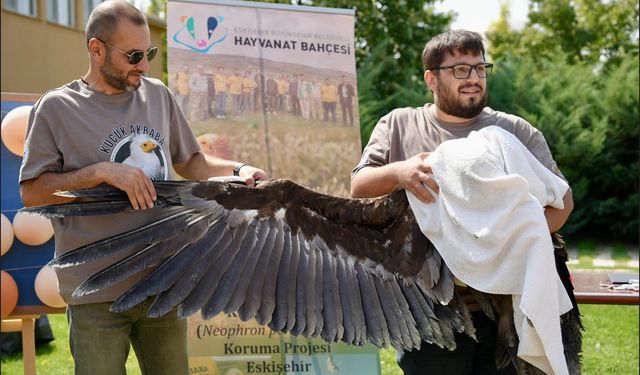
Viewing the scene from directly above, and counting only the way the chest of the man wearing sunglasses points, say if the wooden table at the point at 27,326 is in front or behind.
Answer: behind

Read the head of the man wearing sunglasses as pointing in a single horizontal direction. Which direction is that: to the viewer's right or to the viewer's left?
to the viewer's right

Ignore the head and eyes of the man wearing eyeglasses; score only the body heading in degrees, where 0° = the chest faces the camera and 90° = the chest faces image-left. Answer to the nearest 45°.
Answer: approximately 0°

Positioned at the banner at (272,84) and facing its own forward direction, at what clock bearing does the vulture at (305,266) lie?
The vulture is roughly at 12 o'clock from the banner.

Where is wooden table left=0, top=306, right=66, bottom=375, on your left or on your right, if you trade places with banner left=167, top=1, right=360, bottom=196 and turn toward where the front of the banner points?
on your right

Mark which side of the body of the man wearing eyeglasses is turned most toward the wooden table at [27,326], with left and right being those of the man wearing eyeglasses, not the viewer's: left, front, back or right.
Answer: right

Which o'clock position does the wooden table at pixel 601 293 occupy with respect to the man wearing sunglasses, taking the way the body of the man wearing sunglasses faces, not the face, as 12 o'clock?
The wooden table is roughly at 10 o'clock from the man wearing sunglasses.

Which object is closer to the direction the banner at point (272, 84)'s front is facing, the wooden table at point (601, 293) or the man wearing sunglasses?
the man wearing sunglasses

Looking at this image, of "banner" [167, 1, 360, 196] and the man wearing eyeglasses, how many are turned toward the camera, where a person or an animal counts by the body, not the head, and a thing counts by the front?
2

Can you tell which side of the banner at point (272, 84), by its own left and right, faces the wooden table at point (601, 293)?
left
